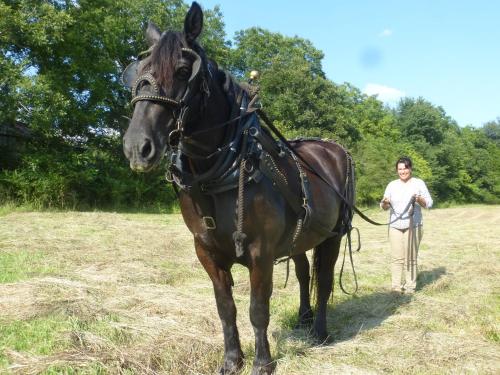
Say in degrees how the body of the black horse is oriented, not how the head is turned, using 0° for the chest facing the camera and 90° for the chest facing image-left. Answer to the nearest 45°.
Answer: approximately 45°

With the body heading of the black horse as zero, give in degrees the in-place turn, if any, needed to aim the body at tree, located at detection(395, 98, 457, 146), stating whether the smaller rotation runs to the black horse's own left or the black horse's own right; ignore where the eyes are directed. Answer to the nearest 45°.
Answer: approximately 180°

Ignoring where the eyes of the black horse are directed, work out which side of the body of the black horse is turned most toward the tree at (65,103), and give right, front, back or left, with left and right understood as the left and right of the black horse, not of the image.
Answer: right
